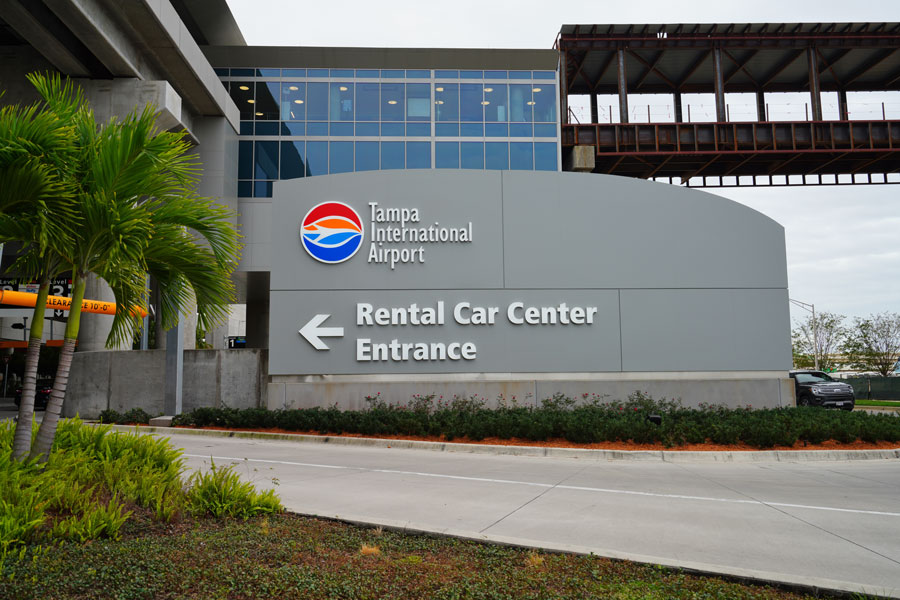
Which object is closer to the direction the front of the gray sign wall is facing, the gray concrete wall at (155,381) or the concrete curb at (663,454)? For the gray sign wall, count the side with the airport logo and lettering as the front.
the concrete curb

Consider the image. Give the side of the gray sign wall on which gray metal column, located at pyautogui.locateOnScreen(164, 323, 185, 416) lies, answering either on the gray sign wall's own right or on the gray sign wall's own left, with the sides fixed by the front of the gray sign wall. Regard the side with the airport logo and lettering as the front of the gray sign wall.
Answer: on the gray sign wall's own right

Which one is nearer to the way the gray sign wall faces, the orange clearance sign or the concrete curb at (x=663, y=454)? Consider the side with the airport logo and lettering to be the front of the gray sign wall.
the concrete curb

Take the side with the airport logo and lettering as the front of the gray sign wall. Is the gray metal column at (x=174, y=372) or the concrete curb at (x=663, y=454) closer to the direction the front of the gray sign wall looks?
the concrete curb

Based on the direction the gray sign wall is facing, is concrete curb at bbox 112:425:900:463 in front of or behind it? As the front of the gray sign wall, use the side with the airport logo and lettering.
in front

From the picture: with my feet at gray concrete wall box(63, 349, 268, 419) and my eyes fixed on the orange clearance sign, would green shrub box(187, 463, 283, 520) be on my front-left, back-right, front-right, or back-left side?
back-left

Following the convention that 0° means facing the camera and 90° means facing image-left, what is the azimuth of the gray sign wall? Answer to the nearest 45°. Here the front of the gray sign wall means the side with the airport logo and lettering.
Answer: approximately 0°

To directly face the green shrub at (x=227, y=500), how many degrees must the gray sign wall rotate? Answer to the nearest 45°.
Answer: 0° — it already faces it

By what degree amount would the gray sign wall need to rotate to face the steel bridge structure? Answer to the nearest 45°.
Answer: approximately 135° to its left

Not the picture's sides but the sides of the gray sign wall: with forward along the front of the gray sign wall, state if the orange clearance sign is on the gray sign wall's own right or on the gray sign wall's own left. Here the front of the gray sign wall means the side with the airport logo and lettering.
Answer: on the gray sign wall's own right

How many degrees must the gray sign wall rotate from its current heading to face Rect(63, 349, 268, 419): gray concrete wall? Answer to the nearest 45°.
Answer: approximately 90° to its right
